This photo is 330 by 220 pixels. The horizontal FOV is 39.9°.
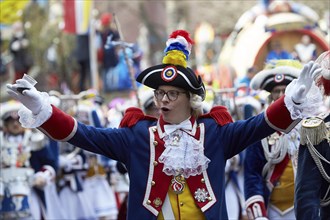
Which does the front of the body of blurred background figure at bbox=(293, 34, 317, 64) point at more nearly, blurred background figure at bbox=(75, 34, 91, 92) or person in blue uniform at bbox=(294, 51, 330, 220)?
the person in blue uniform

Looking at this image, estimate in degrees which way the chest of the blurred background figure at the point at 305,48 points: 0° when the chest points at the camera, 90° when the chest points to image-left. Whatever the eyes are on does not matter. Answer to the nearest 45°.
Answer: approximately 0°

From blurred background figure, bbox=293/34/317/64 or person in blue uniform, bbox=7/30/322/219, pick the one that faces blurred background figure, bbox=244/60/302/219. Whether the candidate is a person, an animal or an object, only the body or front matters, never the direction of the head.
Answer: blurred background figure, bbox=293/34/317/64

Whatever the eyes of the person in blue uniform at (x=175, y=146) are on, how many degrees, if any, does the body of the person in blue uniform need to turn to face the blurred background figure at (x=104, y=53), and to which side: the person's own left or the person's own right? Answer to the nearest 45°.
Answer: approximately 180°

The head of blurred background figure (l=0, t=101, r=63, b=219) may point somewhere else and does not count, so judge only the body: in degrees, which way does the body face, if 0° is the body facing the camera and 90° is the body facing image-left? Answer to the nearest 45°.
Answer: approximately 0°

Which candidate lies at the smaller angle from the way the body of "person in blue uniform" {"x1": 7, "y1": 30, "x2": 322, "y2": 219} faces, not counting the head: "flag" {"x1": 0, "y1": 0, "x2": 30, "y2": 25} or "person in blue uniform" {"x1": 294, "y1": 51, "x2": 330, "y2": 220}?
the person in blue uniform

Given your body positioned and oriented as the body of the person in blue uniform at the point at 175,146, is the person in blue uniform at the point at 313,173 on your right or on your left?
on your left
